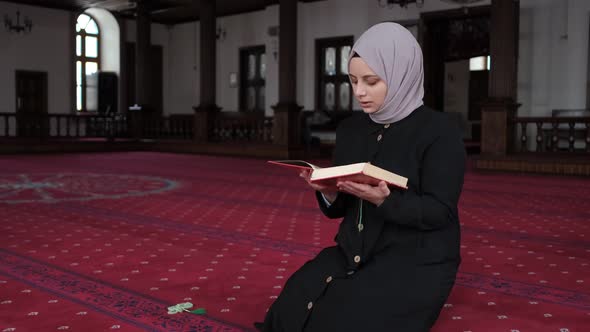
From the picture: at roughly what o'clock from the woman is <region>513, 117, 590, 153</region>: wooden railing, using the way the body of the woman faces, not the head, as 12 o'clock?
The wooden railing is roughly at 5 o'clock from the woman.

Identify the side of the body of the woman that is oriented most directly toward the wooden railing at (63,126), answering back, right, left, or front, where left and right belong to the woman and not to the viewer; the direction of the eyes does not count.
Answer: right

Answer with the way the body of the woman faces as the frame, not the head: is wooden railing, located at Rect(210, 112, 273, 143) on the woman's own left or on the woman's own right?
on the woman's own right

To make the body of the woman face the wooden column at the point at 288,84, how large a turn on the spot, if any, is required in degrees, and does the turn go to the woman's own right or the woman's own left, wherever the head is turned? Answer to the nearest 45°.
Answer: approximately 135° to the woman's own right

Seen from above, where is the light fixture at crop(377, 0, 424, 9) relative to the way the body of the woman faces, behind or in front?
behind

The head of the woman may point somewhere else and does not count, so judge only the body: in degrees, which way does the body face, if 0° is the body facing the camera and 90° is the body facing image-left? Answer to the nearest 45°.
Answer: approximately 45°

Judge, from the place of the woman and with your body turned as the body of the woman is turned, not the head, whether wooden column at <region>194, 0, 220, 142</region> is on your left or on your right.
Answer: on your right

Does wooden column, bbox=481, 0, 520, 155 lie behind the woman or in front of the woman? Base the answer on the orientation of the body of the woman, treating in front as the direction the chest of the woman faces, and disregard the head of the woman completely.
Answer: behind

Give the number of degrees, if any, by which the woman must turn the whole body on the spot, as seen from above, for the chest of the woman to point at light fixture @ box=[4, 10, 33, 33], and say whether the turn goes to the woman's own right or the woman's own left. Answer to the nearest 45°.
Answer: approximately 90° to the woman's own right
